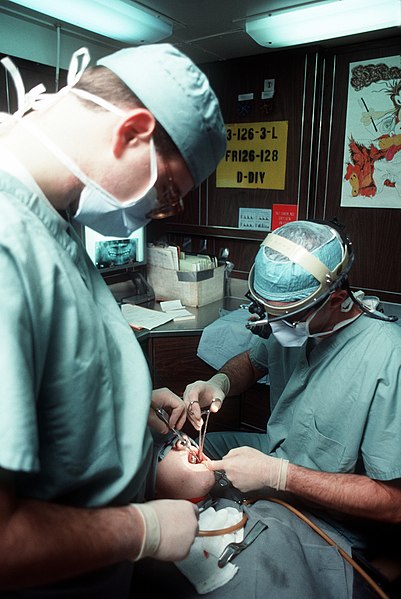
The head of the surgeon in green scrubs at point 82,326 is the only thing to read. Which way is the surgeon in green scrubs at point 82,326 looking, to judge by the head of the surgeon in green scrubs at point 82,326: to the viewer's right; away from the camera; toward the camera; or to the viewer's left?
to the viewer's right

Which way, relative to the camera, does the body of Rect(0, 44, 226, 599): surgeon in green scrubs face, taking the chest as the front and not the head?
to the viewer's right

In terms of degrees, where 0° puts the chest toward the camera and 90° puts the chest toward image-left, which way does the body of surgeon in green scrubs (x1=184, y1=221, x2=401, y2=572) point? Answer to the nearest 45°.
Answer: approximately 45°

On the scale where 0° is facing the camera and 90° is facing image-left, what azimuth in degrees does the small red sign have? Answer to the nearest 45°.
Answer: approximately 0°

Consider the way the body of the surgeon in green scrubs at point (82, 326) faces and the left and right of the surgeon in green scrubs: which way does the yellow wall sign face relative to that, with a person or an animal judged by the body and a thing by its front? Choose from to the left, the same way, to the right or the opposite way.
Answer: to the right
